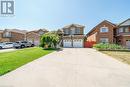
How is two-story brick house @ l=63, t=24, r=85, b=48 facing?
toward the camera

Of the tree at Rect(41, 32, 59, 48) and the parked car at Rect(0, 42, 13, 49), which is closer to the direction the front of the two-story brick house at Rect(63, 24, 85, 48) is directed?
the tree

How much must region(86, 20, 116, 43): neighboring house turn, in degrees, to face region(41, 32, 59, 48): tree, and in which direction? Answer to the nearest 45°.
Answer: approximately 45° to its right

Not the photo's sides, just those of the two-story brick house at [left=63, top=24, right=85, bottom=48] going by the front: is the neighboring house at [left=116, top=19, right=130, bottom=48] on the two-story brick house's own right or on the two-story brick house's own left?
on the two-story brick house's own left

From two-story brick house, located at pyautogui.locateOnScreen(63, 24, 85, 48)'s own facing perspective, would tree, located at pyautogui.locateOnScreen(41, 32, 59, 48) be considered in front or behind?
in front

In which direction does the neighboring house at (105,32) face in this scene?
toward the camera

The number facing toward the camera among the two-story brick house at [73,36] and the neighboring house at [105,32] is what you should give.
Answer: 2

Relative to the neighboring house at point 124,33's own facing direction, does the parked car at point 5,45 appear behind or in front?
in front

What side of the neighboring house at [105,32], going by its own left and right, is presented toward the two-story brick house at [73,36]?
right

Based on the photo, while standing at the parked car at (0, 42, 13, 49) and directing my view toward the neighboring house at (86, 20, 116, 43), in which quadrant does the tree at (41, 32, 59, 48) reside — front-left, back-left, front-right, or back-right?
front-right
